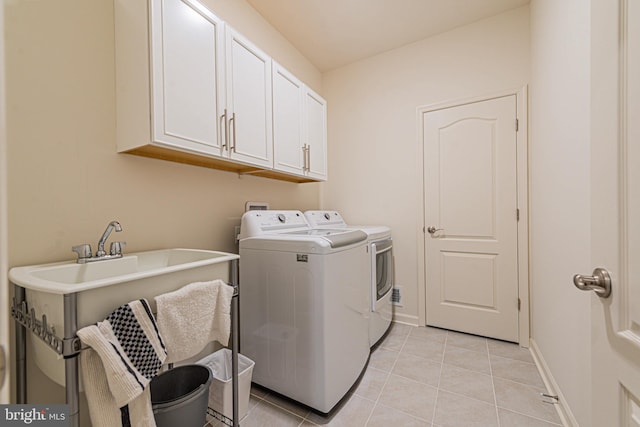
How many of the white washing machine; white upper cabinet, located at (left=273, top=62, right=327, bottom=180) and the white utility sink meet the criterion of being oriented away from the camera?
0

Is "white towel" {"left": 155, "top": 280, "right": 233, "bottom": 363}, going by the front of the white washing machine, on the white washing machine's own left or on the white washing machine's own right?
on the white washing machine's own right

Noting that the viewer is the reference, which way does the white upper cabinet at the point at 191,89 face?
facing the viewer and to the right of the viewer

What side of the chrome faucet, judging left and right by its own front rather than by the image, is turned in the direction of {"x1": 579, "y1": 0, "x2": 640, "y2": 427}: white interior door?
front

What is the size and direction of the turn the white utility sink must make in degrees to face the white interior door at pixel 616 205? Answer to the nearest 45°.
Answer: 0° — it already faces it

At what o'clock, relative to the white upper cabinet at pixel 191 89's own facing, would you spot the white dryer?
The white dryer is roughly at 10 o'clock from the white upper cabinet.

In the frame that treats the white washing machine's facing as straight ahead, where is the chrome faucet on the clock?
The chrome faucet is roughly at 4 o'clock from the white washing machine.

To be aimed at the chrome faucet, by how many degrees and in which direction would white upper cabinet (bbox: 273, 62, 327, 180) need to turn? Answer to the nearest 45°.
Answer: approximately 90° to its right
